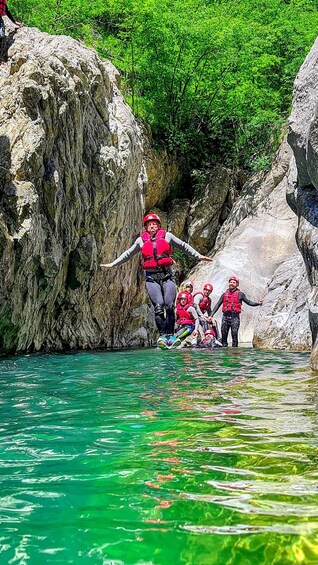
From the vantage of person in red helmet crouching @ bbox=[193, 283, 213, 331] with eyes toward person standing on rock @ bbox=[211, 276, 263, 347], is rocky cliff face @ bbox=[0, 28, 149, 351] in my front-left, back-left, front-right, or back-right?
back-right

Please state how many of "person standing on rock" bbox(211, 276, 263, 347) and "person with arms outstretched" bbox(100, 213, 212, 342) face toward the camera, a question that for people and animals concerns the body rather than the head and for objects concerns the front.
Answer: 2

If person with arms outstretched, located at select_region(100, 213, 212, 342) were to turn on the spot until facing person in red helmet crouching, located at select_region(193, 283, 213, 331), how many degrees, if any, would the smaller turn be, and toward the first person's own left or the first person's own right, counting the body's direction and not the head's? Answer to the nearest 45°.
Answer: approximately 180°

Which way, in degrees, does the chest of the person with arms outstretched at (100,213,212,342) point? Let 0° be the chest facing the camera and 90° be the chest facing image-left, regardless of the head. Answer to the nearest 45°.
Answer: approximately 0°

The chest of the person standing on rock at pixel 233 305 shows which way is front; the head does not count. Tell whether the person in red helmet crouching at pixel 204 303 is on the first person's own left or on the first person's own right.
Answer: on the first person's own right

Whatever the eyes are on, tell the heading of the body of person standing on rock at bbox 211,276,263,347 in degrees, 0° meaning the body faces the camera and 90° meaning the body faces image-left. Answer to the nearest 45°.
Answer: approximately 0°

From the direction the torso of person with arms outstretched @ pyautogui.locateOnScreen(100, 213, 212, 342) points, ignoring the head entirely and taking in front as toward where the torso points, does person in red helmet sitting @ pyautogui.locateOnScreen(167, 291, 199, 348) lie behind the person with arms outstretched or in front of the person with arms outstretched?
behind
